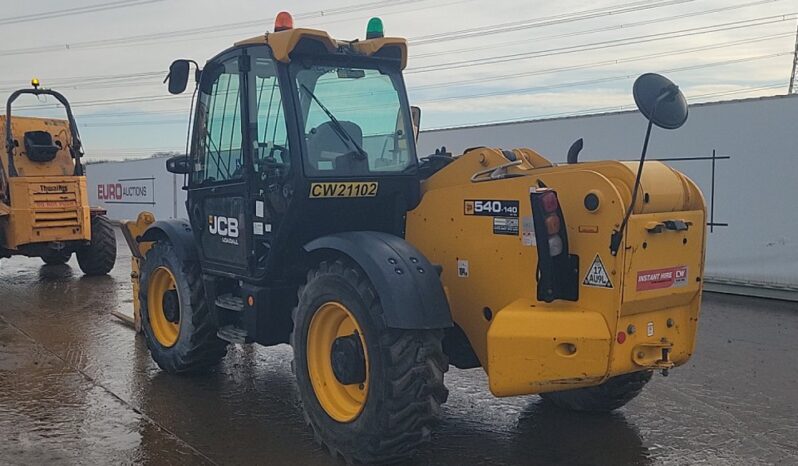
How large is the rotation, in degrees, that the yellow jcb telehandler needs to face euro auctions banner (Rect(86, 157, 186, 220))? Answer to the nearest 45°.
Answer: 0° — it already faces it

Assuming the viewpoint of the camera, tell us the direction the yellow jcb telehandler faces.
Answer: facing away from the viewer and to the left of the viewer

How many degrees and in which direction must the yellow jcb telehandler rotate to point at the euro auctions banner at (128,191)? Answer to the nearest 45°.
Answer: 0° — it already faces it
